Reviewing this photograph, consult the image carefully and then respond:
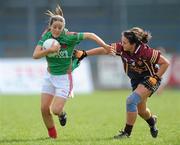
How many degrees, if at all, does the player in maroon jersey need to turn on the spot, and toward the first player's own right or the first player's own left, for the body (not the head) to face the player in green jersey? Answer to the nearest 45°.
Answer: approximately 45° to the first player's own right

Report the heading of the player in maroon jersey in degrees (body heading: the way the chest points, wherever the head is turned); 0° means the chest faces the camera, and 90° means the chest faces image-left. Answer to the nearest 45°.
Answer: approximately 45°
